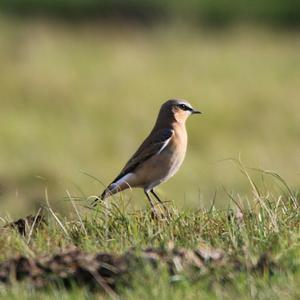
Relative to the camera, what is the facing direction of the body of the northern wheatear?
to the viewer's right
